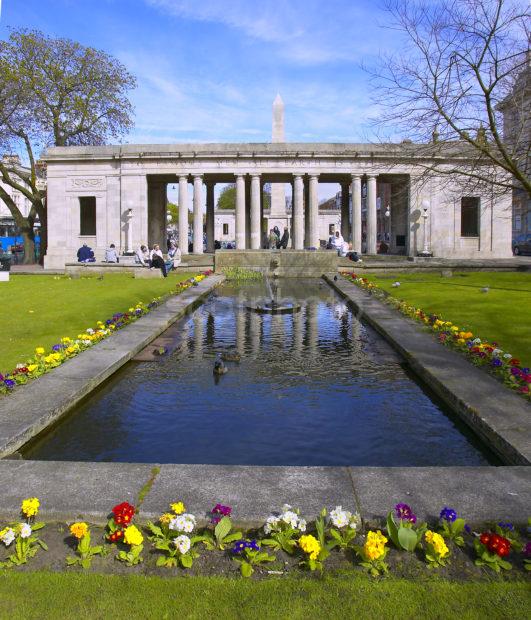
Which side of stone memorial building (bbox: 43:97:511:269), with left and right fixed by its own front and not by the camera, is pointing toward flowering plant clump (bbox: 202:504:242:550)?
front

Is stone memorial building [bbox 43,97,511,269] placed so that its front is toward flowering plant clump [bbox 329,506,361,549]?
yes

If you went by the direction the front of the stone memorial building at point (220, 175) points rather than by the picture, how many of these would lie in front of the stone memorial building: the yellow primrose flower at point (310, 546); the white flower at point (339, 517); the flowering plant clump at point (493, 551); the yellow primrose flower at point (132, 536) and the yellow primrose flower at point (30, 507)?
5

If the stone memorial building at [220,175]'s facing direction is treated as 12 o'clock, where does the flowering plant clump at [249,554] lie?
The flowering plant clump is roughly at 12 o'clock from the stone memorial building.

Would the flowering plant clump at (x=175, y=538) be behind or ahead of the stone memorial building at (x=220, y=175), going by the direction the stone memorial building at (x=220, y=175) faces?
ahead

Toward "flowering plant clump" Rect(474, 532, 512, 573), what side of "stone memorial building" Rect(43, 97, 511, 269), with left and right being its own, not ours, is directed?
front

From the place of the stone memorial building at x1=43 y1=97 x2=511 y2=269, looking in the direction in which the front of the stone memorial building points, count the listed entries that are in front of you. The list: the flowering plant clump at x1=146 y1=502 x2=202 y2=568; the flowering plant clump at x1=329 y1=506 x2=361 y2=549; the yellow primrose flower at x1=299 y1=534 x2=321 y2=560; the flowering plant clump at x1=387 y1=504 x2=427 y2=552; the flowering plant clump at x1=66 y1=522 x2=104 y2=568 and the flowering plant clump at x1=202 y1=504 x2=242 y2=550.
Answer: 6

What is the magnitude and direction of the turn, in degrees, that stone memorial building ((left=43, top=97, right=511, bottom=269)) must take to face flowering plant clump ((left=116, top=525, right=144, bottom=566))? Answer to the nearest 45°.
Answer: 0° — it already faces it

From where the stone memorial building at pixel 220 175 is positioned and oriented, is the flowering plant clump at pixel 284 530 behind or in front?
in front

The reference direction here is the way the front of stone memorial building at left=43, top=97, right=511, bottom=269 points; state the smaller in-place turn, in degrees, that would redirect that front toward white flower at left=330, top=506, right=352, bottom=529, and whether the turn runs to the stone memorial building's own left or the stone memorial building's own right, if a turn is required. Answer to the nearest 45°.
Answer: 0° — it already faces it

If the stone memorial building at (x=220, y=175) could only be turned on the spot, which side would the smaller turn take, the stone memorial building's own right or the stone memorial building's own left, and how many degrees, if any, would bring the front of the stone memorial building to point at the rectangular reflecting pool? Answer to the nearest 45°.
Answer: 0° — it already faces it

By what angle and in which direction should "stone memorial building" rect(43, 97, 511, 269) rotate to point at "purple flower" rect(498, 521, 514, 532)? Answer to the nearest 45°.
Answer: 0° — it already faces it

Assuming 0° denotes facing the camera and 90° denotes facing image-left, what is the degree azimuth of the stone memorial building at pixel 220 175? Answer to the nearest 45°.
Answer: approximately 0°

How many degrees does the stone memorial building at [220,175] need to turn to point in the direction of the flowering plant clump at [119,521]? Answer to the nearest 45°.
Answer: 0° — it already faces it

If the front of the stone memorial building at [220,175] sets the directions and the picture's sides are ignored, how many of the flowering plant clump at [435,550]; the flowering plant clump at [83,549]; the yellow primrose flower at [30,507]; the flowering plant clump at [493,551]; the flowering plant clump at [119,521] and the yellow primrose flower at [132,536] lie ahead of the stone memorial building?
6

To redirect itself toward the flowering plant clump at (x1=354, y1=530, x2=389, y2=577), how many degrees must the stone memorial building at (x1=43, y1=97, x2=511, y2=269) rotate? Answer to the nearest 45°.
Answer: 0° — it already faces it

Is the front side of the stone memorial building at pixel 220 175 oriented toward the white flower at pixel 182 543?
yes
